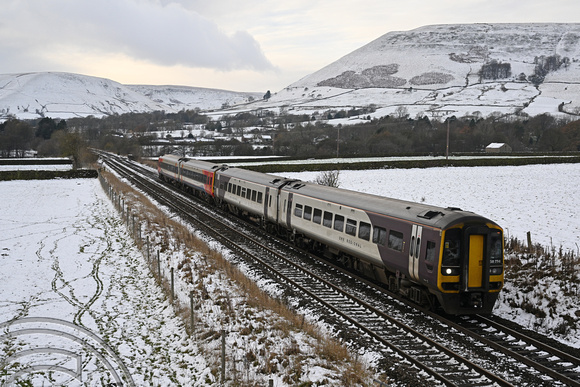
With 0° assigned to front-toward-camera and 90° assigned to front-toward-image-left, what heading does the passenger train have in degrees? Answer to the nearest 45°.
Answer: approximately 315°
